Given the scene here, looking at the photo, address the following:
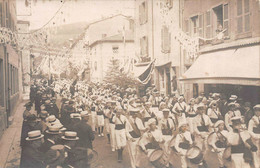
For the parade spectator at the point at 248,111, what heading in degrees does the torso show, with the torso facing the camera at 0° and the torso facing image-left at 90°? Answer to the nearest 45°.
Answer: approximately 45°

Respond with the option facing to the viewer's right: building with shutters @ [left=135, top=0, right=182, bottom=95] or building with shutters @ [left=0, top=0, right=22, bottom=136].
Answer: building with shutters @ [left=0, top=0, right=22, bottom=136]

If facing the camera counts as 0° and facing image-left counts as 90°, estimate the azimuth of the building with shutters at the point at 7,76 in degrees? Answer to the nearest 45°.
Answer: approximately 270°

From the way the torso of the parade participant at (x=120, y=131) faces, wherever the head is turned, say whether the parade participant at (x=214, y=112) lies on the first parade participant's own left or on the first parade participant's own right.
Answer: on the first parade participant's own left

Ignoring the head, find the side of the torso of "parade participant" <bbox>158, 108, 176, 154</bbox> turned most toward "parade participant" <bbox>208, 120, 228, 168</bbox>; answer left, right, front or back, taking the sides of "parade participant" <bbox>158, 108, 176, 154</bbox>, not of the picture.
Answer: left

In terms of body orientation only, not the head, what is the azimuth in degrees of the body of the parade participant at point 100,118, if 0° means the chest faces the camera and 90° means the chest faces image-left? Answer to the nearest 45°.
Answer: approximately 0°

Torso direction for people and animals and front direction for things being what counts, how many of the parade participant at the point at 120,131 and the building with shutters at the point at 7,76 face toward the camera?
1
